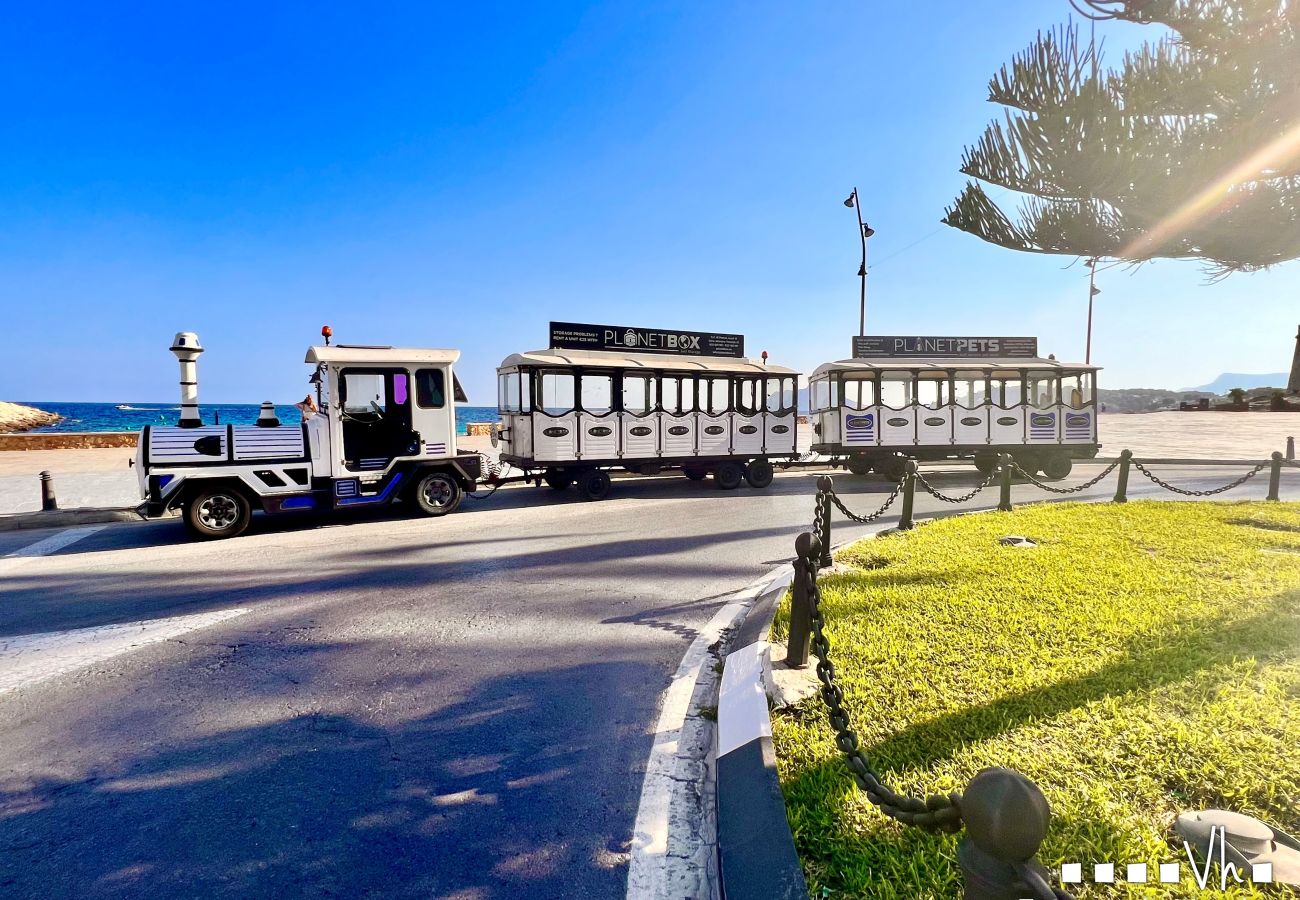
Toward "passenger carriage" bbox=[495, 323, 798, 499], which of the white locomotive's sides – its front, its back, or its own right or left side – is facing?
back

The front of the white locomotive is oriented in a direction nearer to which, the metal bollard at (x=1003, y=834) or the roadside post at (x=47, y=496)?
the roadside post

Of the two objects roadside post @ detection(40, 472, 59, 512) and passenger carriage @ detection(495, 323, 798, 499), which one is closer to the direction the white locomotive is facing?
the roadside post

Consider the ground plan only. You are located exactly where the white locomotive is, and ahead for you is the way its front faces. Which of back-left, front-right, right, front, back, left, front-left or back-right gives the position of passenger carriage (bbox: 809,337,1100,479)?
back

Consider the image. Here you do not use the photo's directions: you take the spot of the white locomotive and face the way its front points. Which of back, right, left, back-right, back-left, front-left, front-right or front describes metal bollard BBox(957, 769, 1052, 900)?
left

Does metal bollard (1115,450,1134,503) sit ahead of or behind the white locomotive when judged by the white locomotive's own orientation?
behind

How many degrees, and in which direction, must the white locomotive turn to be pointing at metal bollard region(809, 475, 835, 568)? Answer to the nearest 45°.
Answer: approximately 135° to its left

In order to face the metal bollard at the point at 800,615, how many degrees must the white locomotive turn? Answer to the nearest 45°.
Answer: approximately 90° to its left

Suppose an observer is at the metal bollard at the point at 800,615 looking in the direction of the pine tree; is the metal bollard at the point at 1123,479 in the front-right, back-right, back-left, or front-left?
front-left

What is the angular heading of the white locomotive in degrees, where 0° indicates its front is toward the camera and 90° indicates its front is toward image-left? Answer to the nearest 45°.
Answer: approximately 90°

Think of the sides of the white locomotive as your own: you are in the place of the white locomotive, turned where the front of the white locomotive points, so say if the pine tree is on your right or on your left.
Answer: on your left
